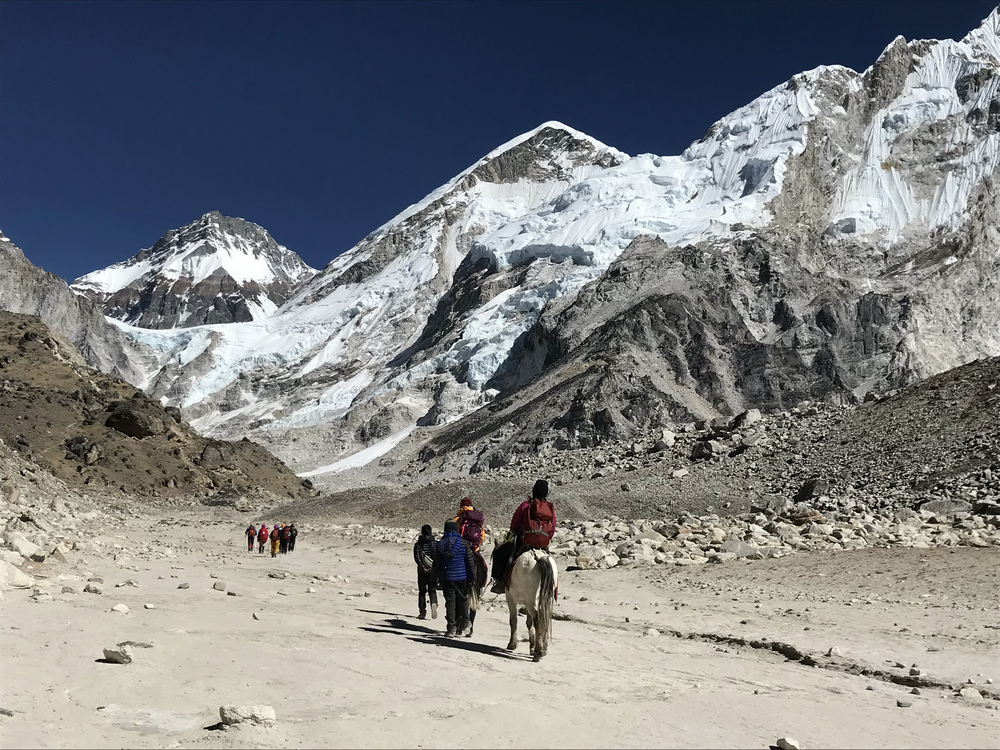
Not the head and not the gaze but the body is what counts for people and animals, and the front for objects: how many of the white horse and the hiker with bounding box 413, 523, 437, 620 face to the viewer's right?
0

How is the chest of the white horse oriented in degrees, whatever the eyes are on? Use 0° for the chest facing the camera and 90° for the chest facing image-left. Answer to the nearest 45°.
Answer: approximately 135°

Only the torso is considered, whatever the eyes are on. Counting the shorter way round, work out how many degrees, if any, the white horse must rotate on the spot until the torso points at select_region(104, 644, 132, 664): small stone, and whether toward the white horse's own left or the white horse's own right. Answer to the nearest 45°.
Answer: approximately 90° to the white horse's own left

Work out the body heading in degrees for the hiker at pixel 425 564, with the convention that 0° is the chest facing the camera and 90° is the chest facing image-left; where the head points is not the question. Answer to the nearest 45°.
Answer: approximately 180°

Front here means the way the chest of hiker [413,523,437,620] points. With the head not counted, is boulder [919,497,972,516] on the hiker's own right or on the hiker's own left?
on the hiker's own right

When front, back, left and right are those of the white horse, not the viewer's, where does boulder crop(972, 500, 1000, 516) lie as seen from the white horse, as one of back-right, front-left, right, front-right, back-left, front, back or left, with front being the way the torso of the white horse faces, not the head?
right

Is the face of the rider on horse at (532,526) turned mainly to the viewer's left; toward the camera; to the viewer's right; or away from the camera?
away from the camera

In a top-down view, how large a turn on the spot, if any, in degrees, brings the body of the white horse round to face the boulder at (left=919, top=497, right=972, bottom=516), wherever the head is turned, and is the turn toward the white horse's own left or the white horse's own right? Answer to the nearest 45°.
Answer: approximately 90° to the white horse's own right

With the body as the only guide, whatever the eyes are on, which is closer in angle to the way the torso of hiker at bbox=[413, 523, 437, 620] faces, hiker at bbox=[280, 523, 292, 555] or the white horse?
the hiker
